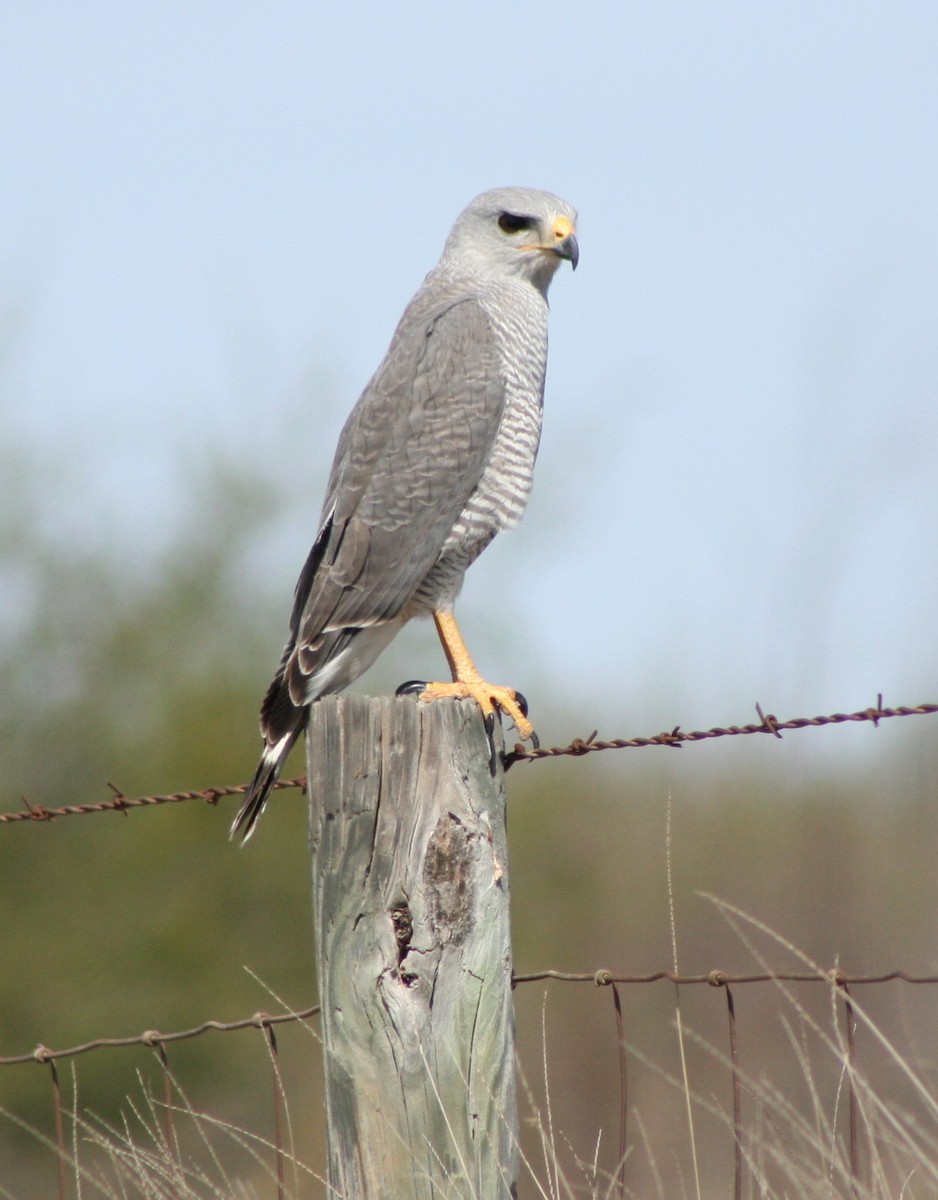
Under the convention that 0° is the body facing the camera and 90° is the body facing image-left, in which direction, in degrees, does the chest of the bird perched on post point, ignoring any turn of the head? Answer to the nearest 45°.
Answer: approximately 270°
